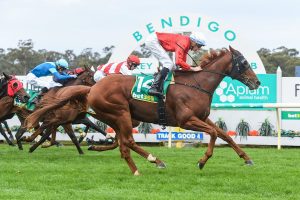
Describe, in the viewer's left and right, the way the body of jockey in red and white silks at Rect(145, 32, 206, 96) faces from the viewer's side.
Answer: facing to the right of the viewer

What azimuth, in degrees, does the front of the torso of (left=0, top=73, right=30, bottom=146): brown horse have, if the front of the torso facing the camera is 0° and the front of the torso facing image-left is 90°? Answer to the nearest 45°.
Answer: approximately 270°

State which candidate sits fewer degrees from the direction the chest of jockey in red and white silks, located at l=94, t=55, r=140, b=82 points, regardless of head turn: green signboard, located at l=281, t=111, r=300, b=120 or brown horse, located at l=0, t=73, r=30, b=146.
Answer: the green signboard

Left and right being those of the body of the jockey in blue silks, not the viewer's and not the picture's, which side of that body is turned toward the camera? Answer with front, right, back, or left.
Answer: right

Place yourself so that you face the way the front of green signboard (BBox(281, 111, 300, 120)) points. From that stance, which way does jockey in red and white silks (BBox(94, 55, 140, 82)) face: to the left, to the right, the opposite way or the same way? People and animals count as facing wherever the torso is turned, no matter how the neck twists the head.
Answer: to the left

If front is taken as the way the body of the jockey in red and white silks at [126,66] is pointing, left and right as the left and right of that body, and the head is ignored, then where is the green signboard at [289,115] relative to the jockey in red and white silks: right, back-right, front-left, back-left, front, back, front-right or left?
front-left

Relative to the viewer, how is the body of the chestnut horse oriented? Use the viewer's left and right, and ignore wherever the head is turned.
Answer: facing to the right of the viewer

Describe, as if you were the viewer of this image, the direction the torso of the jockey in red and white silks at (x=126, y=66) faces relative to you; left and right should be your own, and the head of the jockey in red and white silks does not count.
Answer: facing to the right of the viewer
